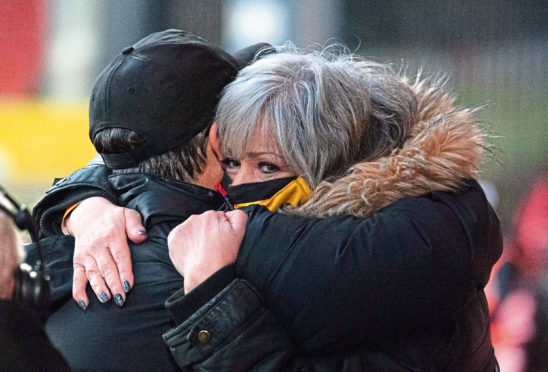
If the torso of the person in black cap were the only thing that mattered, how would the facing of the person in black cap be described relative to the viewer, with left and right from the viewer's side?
facing away from the viewer and to the right of the viewer

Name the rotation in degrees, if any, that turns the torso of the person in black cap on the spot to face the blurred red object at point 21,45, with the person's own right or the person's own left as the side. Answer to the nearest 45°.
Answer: approximately 45° to the person's own left

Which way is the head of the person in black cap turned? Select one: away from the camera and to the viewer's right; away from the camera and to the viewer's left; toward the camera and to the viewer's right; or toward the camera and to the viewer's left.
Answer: away from the camera and to the viewer's right
